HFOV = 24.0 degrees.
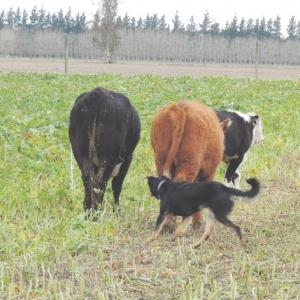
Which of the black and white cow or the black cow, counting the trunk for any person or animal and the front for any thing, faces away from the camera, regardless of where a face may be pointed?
the black cow

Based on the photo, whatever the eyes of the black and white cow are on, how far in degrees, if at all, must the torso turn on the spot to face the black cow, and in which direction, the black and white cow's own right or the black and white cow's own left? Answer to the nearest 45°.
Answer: approximately 135° to the black and white cow's own right

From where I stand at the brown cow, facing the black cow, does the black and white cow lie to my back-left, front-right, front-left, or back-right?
back-right

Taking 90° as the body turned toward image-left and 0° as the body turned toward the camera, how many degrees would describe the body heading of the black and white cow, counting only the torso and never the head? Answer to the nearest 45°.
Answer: approximately 270°

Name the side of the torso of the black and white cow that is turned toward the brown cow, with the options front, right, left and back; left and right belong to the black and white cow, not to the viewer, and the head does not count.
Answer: right

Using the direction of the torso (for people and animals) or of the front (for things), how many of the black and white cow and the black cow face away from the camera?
1

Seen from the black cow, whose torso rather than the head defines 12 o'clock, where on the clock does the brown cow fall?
The brown cow is roughly at 3 o'clock from the black cow.

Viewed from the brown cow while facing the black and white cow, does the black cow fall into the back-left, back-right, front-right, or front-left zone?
back-left

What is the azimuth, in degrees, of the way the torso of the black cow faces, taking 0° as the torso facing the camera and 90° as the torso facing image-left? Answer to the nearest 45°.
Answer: approximately 180°

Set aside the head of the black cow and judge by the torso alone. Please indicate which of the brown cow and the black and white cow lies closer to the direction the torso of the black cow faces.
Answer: the black and white cow

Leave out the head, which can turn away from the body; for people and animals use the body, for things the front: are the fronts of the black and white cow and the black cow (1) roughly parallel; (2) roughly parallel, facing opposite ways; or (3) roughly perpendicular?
roughly perpendicular
